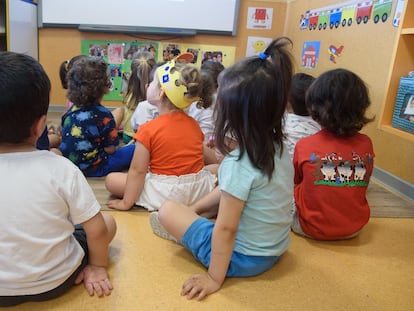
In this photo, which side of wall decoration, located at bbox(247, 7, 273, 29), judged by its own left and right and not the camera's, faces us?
front

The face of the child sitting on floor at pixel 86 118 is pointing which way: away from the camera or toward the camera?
away from the camera

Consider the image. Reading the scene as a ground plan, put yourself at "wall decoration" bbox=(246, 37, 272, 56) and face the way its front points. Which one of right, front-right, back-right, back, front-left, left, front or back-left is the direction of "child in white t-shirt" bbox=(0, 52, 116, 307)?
front

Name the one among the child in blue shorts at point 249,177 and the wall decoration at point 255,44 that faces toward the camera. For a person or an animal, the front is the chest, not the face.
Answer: the wall decoration

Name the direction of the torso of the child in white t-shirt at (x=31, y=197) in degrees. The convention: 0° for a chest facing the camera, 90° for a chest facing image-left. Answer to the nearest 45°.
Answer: approximately 180°

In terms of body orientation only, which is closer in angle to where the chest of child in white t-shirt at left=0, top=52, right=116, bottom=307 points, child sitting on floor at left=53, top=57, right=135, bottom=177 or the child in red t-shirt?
the child sitting on floor

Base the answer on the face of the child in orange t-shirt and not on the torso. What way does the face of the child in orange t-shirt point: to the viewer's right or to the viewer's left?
to the viewer's left

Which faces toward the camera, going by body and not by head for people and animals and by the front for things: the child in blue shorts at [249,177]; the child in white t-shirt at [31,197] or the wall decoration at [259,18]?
the wall decoration

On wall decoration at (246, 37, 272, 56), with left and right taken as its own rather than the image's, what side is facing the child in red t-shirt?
front

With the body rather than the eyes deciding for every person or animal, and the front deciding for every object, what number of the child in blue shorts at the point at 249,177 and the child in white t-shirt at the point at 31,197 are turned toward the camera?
0

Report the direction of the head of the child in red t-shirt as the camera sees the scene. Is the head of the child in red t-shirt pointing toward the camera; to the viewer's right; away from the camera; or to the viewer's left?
away from the camera

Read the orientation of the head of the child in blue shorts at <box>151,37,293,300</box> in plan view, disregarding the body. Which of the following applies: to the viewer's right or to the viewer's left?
to the viewer's left
